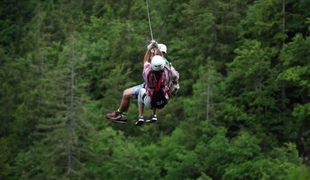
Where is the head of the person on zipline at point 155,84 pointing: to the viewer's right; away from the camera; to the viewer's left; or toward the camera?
away from the camera

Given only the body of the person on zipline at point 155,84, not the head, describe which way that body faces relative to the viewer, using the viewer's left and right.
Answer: facing away from the viewer and to the left of the viewer
